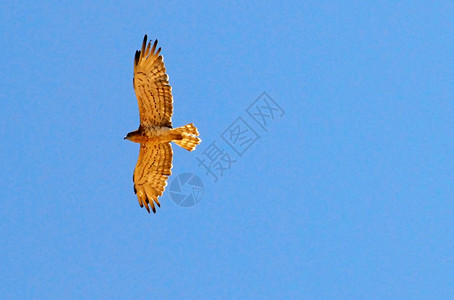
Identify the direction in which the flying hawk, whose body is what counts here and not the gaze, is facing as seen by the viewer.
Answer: to the viewer's left
